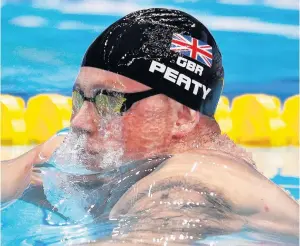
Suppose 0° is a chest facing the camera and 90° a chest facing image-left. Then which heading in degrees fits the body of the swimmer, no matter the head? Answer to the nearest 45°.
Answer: approximately 45°
